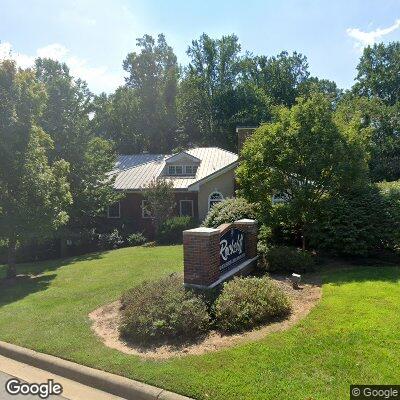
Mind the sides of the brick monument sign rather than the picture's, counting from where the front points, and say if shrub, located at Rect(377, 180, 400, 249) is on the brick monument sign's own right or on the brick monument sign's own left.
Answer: on the brick monument sign's own left

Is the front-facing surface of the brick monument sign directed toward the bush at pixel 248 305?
yes

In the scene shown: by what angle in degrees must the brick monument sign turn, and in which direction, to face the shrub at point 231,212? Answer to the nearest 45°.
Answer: approximately 135° to its left

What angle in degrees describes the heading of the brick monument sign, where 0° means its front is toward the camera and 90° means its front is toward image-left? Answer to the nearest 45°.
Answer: approximately 315°

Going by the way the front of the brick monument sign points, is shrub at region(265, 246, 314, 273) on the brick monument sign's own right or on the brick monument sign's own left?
on the brick monument sign's own left

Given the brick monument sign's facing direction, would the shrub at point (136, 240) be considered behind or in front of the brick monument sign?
behind

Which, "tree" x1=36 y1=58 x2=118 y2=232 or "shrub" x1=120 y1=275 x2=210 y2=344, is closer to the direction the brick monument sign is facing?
the shrub

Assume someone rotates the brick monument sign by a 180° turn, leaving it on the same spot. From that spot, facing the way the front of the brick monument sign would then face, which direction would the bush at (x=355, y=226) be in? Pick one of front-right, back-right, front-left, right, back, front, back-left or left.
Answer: right

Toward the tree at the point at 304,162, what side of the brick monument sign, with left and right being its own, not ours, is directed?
left

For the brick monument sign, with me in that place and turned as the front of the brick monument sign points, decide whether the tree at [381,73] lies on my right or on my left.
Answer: on my left

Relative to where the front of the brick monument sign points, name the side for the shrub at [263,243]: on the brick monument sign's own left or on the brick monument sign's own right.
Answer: on the brick monument sign's own left
